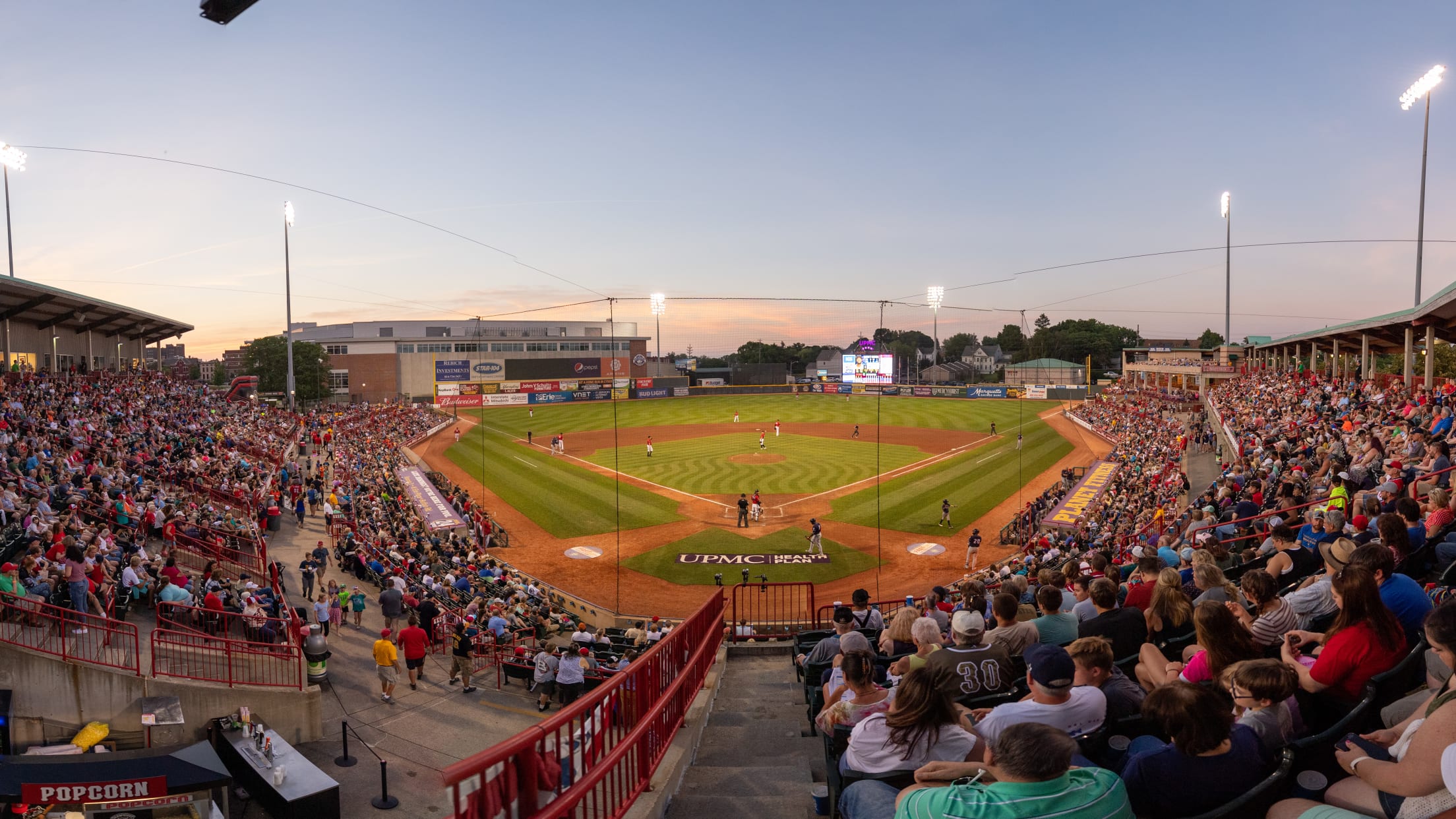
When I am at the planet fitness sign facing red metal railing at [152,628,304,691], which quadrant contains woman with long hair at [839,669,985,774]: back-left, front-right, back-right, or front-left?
front-left

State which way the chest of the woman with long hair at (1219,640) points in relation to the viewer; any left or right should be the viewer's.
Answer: facing away from the viewer and to the left of the viewer

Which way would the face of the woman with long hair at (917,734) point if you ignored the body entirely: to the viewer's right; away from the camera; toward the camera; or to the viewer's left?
away from the camera

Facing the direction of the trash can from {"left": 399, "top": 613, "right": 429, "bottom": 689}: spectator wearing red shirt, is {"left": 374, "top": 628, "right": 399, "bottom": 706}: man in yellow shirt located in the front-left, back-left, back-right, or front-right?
front-left

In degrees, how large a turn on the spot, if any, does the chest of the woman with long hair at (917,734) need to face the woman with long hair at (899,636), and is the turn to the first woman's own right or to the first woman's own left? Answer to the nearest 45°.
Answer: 0° — they already face them

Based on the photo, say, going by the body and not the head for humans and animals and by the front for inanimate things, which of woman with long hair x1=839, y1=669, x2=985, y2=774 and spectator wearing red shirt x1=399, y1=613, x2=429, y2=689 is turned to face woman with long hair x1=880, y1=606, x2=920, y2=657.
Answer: woman with long hair x1=839, y1=669, x2=985, y2=774

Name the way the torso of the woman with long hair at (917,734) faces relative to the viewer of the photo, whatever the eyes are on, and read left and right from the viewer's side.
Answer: facing away from the viewer

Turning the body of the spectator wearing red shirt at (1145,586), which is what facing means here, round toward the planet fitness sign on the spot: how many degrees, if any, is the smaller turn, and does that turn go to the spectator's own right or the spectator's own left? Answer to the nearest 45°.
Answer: approximately 45° to the spectator's own right

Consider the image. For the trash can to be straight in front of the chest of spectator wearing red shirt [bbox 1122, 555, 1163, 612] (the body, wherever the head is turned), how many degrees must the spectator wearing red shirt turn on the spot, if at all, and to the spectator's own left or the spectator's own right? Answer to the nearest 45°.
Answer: approximately 45° to the spectator's own left

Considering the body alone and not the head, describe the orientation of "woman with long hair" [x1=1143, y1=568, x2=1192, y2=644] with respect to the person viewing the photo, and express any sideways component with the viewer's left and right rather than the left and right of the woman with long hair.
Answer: facing away from the viewer and to the left of the viewer

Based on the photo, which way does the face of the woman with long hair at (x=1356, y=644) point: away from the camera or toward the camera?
away from the camera

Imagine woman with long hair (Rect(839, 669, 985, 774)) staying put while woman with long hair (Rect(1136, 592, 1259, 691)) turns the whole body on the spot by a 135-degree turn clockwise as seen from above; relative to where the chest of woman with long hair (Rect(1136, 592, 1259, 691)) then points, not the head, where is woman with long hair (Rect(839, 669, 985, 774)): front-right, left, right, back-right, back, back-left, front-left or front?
back-right

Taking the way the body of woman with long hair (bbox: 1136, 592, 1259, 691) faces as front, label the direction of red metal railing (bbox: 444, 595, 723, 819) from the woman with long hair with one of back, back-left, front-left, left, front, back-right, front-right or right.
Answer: left

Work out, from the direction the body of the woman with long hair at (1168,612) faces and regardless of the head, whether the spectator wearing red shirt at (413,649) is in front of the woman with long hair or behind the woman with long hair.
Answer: in front
